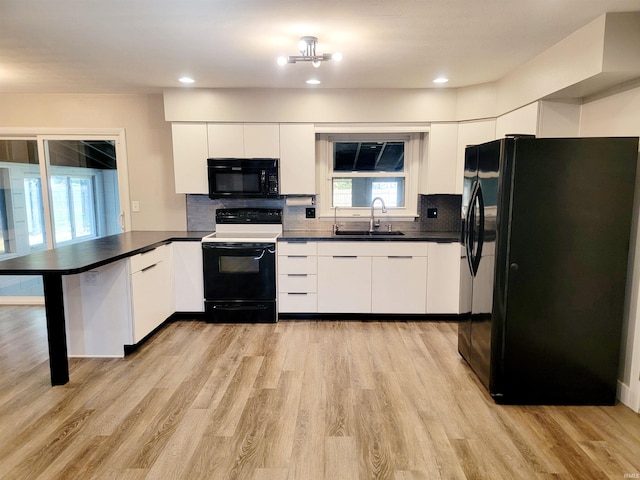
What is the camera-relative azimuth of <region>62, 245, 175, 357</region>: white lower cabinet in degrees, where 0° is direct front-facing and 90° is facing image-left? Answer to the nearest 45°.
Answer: approximately 315°

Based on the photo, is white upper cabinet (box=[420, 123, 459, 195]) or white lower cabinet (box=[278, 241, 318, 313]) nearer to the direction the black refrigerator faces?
the white lower cabinet

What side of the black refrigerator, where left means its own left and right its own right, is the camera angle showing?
left

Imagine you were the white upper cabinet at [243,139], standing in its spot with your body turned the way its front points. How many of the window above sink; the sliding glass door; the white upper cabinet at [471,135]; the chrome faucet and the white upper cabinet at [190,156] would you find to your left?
3

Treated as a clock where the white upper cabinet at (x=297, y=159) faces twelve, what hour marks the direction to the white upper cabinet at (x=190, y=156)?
the white upper cabinet at (x=190, y=156) is roughly at 3 o'clock from the white upper cabinet at (x=297, y=159).

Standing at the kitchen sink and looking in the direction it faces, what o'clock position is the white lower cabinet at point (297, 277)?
The white lower cabinet is roughly at 2 o'clock from the kitchen sink.

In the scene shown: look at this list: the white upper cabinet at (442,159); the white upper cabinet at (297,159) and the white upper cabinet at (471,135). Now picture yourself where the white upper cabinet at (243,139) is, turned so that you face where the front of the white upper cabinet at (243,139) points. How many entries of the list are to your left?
3

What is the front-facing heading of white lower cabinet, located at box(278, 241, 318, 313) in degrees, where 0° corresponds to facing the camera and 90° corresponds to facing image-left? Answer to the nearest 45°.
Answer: approximately 0°
